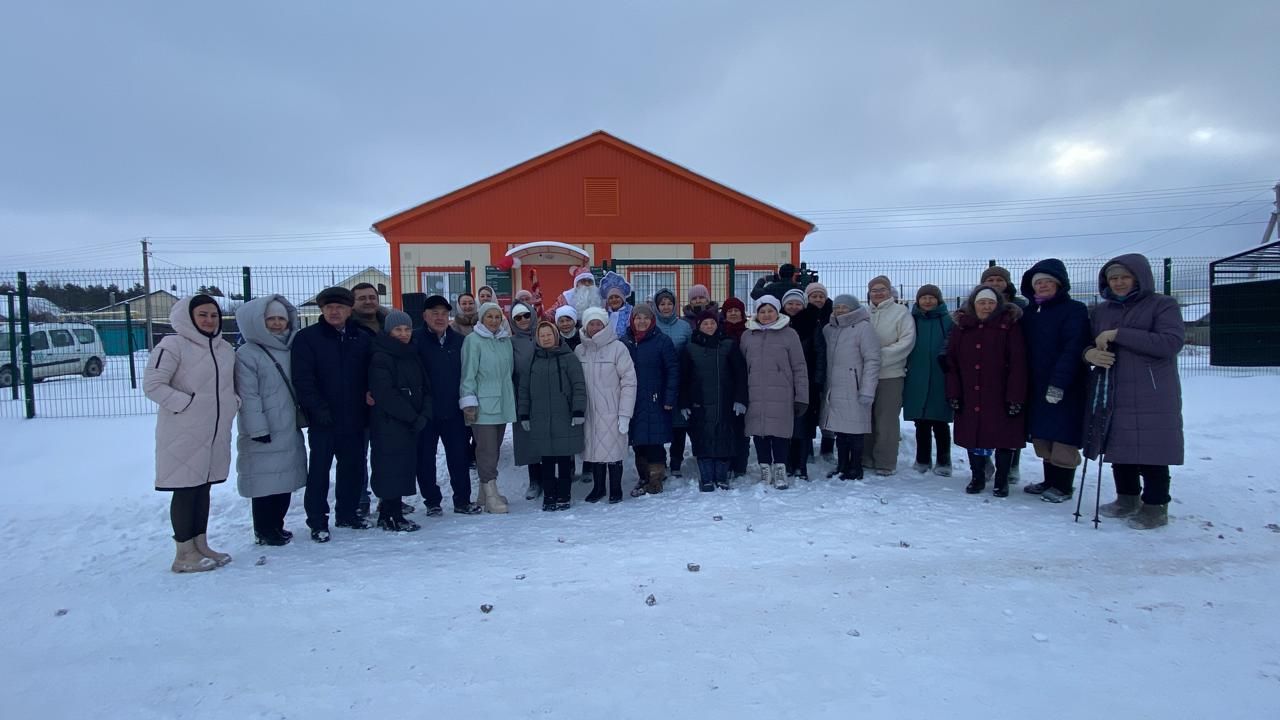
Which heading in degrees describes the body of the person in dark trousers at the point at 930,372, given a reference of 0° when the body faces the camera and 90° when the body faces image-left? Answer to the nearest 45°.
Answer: approximately 0°

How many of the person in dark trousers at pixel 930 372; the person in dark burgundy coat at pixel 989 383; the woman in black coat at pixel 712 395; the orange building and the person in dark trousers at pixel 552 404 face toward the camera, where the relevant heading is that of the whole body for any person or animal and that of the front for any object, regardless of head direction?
5

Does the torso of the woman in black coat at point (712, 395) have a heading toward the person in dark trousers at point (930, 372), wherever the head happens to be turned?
no

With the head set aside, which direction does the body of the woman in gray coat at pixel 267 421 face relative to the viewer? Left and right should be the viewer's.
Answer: facing the viewer and to the right of the viewer

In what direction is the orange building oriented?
toward the camera

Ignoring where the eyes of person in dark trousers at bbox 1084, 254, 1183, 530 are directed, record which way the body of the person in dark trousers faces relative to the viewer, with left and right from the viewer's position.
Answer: facing the viewer and to the left of the viewer

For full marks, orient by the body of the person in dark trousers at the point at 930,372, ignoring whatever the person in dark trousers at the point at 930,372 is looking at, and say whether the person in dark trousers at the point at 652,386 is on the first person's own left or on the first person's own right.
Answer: on the first person's own right

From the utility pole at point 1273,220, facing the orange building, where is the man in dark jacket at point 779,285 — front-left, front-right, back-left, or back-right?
front-left

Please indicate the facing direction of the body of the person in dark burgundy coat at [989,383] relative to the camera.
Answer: toward the camera

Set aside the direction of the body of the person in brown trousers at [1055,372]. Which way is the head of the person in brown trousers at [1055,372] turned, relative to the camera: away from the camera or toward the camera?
toward the camera

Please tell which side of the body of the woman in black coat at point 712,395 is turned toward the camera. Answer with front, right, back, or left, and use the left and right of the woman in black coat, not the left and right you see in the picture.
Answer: front

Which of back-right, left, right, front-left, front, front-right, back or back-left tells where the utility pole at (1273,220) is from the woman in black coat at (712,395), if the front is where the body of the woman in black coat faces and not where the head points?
back-left

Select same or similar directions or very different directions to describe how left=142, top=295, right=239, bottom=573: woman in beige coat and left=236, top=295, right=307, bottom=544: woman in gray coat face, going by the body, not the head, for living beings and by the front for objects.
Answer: same or similar directions

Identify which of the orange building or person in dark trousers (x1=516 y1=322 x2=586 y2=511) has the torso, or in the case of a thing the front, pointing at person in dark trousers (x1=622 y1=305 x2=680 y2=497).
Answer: the orange building

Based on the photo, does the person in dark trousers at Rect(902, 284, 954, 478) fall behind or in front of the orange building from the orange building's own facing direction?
in front

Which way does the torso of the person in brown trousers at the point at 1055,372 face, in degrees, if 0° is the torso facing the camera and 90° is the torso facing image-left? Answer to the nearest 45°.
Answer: approximately 45°

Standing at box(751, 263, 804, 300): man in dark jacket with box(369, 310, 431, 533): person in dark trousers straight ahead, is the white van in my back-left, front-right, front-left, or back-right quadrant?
front-right

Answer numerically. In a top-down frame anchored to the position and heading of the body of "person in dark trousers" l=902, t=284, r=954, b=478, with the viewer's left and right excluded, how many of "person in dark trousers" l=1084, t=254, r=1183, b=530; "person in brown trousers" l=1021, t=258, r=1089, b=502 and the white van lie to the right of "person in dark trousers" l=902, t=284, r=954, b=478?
1
